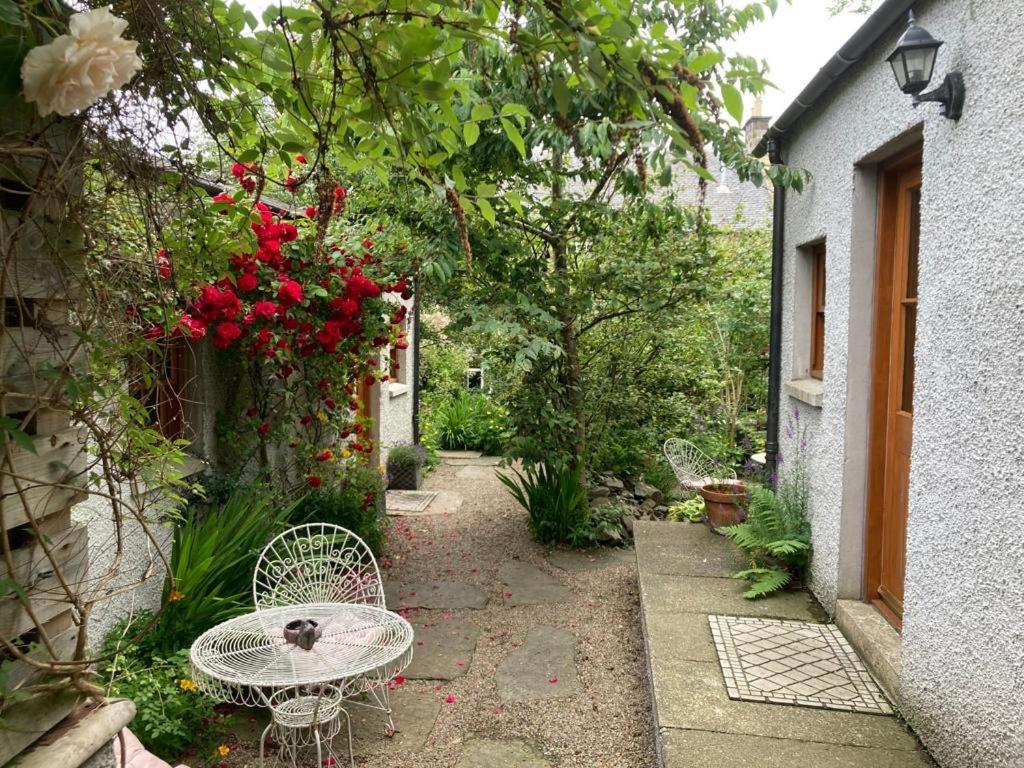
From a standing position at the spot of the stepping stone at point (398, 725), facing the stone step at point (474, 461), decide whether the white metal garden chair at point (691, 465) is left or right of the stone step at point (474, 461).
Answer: right

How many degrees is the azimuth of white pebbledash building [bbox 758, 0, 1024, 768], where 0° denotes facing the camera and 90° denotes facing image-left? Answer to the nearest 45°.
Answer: approximately 90°

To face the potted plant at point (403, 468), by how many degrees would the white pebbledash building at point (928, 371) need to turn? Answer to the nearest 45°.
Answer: approximately 45° to its right

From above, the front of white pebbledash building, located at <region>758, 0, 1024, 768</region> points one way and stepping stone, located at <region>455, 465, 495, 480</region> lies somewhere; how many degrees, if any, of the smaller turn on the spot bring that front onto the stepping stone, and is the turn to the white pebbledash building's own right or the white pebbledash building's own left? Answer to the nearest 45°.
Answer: approximately 45° to the white pebbledash building's own right

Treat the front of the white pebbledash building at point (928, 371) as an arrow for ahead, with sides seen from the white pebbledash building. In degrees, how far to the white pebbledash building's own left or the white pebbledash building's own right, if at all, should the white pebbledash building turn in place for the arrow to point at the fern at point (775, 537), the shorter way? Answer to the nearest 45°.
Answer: approximately 45° to the white pebbledash building's own right

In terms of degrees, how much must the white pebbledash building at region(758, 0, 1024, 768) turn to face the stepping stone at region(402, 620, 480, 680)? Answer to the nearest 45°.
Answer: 0° — it already faces it

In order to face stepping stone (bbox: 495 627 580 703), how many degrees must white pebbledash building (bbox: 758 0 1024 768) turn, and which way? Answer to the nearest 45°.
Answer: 0° — it already faces it

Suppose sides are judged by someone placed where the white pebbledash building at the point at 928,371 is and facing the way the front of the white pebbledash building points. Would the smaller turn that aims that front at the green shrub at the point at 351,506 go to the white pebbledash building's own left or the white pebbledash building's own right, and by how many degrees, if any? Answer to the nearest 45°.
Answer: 0° — it already faces it

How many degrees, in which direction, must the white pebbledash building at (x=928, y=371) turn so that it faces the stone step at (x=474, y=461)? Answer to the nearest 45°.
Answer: approximately 45° to its right
